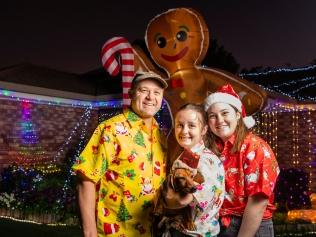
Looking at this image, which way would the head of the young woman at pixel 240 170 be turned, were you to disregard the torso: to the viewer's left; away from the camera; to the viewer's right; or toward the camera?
toward the camera

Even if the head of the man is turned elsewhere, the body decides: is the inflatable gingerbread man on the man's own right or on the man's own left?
on the man's own left

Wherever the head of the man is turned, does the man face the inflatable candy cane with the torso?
no

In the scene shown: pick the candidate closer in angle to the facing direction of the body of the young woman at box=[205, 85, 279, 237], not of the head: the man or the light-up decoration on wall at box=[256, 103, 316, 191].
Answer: the man

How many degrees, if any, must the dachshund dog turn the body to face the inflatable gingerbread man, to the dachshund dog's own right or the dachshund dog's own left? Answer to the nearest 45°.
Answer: approximately 135° to the dachshund dog's own left

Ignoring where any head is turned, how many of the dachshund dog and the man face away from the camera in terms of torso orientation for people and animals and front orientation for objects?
0

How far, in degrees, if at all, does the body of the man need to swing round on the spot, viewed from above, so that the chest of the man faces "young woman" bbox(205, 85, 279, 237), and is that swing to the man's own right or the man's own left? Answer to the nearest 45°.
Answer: approximately 45° to the man's own left

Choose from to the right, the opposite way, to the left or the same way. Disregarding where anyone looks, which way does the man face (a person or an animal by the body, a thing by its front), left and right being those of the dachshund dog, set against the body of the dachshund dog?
the same way

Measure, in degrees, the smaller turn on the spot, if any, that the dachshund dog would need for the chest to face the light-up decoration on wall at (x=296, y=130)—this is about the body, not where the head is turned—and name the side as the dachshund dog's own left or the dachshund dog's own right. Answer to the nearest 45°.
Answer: approximately 135° to the dachshund dog's own left

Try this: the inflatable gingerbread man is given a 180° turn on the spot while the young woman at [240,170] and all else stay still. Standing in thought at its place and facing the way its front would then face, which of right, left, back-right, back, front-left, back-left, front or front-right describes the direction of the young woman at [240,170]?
back-right

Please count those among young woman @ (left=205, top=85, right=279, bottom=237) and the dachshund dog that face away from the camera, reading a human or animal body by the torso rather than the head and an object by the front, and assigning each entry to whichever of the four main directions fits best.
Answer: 0

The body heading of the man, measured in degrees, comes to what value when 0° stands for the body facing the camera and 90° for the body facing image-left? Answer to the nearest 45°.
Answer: approximately 315°

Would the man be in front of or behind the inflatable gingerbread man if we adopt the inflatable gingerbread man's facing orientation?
in front
